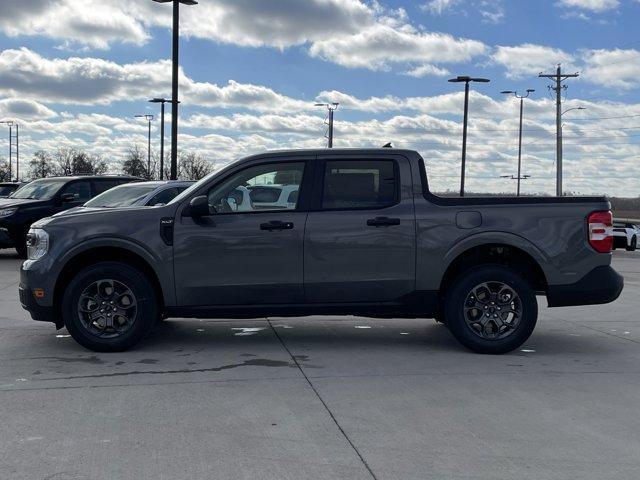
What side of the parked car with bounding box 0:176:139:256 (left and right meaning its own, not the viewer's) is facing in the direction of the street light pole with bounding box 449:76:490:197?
back

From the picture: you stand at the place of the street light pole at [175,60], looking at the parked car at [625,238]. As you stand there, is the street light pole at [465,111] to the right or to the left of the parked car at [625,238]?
left

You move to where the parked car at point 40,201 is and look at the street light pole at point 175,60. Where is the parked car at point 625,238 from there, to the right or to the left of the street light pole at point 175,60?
right

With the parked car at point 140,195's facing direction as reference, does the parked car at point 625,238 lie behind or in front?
behind

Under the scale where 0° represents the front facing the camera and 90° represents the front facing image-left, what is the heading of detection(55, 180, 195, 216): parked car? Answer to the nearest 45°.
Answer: approximately 45°

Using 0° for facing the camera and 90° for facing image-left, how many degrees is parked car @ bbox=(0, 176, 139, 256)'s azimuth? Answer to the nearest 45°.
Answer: approximately 45°

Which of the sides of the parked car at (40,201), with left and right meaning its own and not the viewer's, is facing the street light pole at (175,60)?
back

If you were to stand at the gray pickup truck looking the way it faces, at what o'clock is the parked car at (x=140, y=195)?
The parked car is roughly at 2 o'clock from the gray pickup truck.

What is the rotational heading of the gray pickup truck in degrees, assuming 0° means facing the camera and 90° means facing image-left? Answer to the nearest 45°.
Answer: approximately 90°

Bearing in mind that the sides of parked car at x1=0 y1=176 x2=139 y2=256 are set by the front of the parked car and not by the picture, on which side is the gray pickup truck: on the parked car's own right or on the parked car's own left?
on the parked car's own left

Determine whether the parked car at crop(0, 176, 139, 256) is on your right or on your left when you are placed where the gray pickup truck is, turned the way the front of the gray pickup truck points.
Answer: on your right

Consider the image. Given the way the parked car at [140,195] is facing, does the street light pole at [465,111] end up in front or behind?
behind
